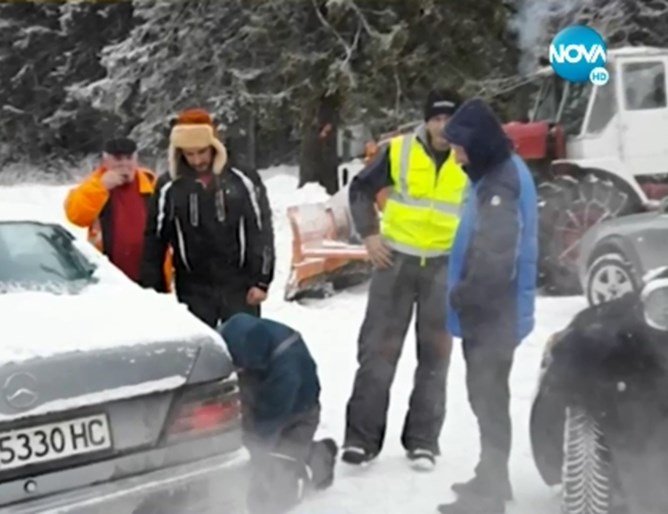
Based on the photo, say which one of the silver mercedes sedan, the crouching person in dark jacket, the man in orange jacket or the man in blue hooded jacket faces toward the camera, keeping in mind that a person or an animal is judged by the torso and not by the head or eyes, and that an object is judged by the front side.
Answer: the man in orange jacket

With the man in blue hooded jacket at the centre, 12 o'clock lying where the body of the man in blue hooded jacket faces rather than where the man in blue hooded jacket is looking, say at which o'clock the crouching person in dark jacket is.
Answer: The crouching person in dark jacket is roughly at 12 o'clock from the man in blue hooded jacket.

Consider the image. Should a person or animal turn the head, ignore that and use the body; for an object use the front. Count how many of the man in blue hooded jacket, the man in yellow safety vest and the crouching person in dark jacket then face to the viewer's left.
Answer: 2

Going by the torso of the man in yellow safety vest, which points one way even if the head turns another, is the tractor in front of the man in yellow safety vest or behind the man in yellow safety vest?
behind

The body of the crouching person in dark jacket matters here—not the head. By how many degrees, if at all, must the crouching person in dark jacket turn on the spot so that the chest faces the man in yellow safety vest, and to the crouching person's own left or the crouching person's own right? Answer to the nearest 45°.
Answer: approximately 135° to the crouching person's own right

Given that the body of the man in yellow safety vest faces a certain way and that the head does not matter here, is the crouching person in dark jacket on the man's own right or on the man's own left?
on the man's own right

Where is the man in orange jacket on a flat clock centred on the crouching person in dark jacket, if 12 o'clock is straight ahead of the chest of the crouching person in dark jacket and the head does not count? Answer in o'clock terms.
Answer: The man in orange jacket is roughly at 2 o'clock from the crouching person in dark jacket.

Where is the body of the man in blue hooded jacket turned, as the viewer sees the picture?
to the viewer's left

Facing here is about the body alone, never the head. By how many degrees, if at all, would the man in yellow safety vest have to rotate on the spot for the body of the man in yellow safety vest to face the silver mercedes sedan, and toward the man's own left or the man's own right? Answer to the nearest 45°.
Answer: approximately 45° to the man's own right

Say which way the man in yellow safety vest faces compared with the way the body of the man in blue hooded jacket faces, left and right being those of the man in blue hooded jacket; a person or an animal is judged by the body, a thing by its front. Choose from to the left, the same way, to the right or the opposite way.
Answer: to the left

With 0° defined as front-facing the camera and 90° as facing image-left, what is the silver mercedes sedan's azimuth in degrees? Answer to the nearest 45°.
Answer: approximately 135°

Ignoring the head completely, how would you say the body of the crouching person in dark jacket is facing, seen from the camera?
to the viewer's left
